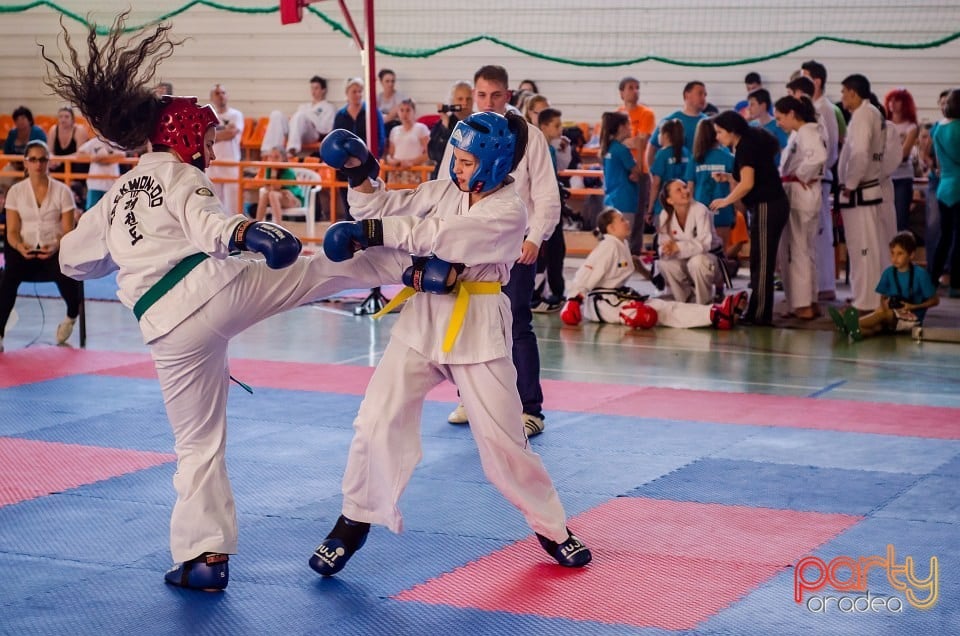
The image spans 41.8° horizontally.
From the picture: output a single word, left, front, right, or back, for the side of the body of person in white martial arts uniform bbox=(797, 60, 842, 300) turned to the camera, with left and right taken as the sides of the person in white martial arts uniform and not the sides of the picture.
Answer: left

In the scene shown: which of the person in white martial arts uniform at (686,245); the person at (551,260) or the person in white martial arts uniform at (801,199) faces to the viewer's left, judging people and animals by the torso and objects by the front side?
the person in white martial arts uniform at (801,199)

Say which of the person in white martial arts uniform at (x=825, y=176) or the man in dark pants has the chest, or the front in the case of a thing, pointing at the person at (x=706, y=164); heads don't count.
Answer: the person in white martial arts uniform

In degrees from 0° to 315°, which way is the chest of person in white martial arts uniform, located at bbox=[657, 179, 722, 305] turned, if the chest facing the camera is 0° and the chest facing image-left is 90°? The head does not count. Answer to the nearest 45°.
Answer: approximately 0°

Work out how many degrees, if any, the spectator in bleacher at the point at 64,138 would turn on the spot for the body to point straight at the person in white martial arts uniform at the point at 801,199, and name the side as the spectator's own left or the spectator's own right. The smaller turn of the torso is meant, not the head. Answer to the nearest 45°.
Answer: approximately 45° to the spectator's own left

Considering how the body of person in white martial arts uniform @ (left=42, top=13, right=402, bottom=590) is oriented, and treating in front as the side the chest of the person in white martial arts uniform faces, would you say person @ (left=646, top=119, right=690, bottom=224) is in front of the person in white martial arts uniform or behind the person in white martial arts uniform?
in front

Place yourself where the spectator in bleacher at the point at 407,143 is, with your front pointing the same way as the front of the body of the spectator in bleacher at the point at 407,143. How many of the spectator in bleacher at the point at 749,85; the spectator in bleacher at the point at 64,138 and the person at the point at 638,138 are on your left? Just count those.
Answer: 2

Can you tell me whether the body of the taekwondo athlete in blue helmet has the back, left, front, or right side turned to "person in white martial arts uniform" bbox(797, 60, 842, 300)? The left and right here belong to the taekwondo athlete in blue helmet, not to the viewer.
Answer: back

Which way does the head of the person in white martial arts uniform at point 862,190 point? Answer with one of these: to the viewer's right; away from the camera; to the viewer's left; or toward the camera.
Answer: to the viewer's left

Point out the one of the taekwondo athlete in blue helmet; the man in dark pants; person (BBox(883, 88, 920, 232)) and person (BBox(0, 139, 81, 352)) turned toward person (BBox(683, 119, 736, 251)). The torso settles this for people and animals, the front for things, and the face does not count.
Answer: person (BBox(883, 88, 920, 232))

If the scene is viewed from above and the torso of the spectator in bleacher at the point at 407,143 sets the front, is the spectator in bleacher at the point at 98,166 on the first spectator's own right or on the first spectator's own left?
on the first spectator's own right

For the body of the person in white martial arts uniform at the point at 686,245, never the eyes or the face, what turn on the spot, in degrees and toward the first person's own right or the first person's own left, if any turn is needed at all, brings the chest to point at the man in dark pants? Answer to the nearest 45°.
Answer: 0° — they already face them
